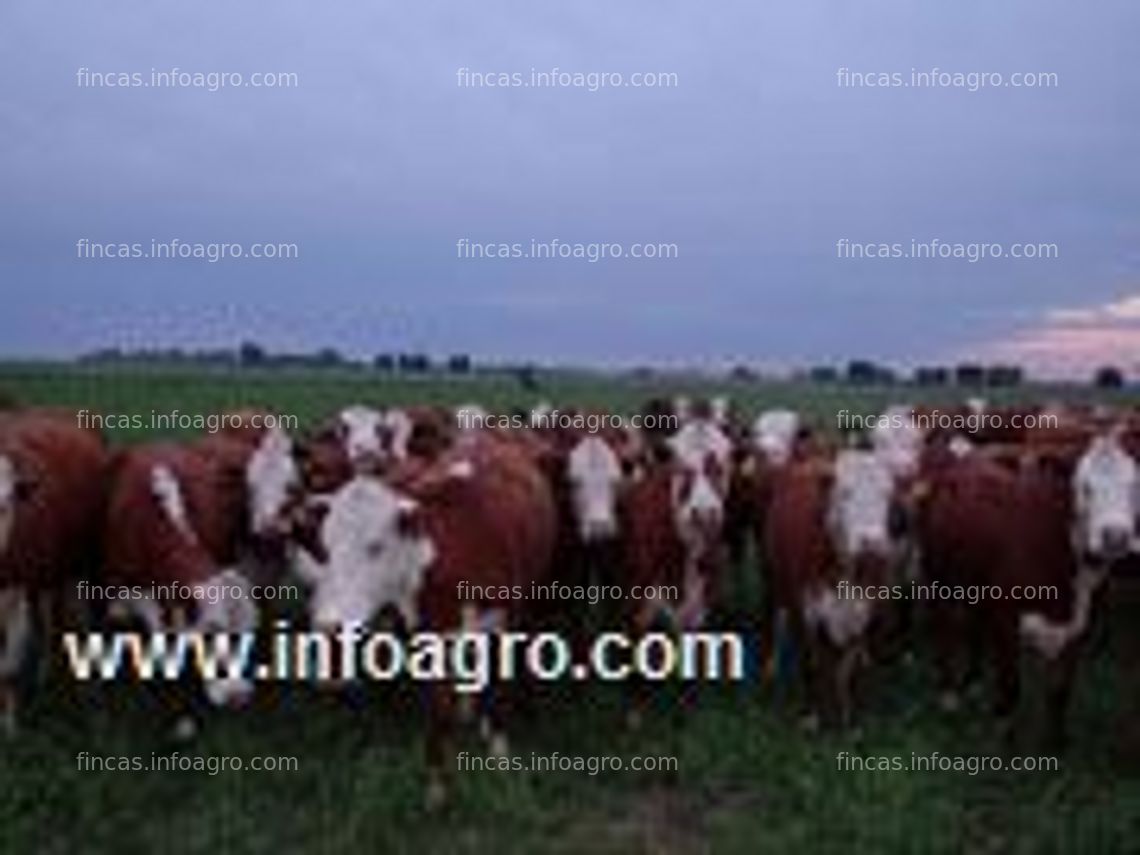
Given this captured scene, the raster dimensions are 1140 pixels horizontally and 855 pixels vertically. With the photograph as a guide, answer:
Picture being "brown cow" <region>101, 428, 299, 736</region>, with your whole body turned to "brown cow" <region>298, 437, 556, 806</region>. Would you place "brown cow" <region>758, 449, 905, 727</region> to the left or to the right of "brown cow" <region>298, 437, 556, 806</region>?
left

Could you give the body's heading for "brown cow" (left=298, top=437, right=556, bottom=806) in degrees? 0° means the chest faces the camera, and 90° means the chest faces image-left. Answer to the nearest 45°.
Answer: approximately 45°

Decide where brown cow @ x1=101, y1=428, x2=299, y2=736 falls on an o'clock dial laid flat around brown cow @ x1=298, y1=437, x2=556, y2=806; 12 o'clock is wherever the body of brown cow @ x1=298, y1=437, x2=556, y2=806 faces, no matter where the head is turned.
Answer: brown cow @ x1=101, y1=428, x2=299, y2=736 is roughly at 3 o'clock from brown cow @ x1=298, y1=437, x2=556, y2=806.

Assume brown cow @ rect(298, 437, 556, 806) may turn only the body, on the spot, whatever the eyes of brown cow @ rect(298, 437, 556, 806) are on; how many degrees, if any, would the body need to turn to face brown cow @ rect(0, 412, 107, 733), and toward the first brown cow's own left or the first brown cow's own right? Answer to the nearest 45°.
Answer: approximately 90° to the first brown cow's own right

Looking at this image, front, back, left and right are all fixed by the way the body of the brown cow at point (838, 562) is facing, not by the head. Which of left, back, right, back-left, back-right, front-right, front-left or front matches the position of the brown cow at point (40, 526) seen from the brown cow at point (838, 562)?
back-right

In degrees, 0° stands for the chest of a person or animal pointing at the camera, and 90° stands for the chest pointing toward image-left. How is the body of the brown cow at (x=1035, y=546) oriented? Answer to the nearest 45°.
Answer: approximately 315°

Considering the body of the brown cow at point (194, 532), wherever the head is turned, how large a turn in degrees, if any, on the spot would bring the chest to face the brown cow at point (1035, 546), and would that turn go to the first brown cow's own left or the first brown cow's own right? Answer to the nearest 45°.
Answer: approximately 45° to the first brown cow's own left
